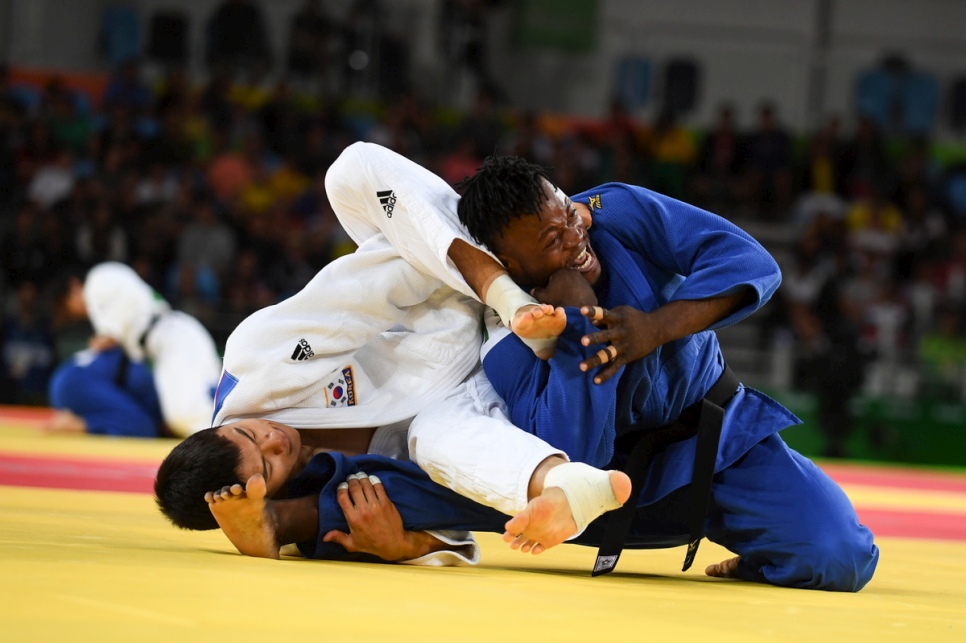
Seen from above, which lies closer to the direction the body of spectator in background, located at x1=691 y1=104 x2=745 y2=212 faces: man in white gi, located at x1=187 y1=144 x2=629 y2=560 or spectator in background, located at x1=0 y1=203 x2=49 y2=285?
the man in white gi

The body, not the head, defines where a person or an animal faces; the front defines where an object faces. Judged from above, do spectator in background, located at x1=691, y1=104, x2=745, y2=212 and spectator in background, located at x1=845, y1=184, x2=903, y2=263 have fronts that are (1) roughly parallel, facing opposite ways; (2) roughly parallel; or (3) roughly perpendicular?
roughly parallel

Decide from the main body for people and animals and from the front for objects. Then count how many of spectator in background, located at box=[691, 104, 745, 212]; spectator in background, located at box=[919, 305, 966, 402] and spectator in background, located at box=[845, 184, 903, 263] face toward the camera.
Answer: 3

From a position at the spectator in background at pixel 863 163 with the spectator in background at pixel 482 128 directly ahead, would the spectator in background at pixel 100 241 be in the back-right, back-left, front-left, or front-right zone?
front-left

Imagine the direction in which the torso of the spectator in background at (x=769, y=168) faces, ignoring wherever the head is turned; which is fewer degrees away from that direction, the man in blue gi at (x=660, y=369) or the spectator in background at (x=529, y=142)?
the man in blue gi

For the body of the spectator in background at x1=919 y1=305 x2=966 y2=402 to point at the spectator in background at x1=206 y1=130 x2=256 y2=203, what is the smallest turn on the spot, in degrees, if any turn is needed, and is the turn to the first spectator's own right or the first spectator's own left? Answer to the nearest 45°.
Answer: approximately 90° to the first spectator's own right

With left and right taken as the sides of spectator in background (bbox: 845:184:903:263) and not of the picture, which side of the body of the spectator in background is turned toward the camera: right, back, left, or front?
front

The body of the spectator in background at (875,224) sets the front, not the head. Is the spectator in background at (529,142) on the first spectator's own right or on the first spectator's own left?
on the first spectator's own right

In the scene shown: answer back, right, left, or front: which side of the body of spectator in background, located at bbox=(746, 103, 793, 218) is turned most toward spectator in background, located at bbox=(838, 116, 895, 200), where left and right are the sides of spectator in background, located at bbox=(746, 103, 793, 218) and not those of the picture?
left

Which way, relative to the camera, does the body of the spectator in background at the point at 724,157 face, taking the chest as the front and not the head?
toward the camera

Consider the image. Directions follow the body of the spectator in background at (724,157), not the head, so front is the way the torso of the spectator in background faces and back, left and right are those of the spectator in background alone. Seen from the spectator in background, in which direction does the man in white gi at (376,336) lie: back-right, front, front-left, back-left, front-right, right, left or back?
front

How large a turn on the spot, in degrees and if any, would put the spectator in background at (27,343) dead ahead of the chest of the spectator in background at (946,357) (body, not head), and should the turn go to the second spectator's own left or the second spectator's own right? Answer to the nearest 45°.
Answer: approximately 45° to the second spectator's own right

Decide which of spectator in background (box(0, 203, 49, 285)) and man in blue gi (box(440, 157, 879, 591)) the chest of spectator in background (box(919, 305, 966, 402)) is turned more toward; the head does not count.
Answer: the man in blue gi

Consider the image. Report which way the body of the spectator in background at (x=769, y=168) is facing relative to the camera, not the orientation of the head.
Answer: toward the camera
